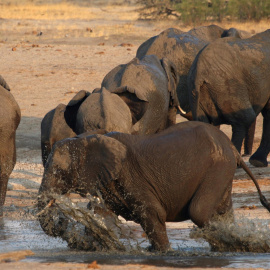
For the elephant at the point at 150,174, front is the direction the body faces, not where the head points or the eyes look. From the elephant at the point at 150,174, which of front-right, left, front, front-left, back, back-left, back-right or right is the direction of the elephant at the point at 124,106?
right

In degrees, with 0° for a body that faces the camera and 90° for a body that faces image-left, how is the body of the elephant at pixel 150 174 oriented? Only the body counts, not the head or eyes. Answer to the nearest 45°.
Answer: approximately 90°

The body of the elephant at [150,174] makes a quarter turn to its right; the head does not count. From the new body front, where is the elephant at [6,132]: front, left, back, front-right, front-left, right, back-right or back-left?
front-left

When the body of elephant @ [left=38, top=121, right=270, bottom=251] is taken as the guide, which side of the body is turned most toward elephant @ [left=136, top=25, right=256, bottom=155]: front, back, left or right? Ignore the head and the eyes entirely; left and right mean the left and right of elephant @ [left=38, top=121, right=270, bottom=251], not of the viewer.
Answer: right
